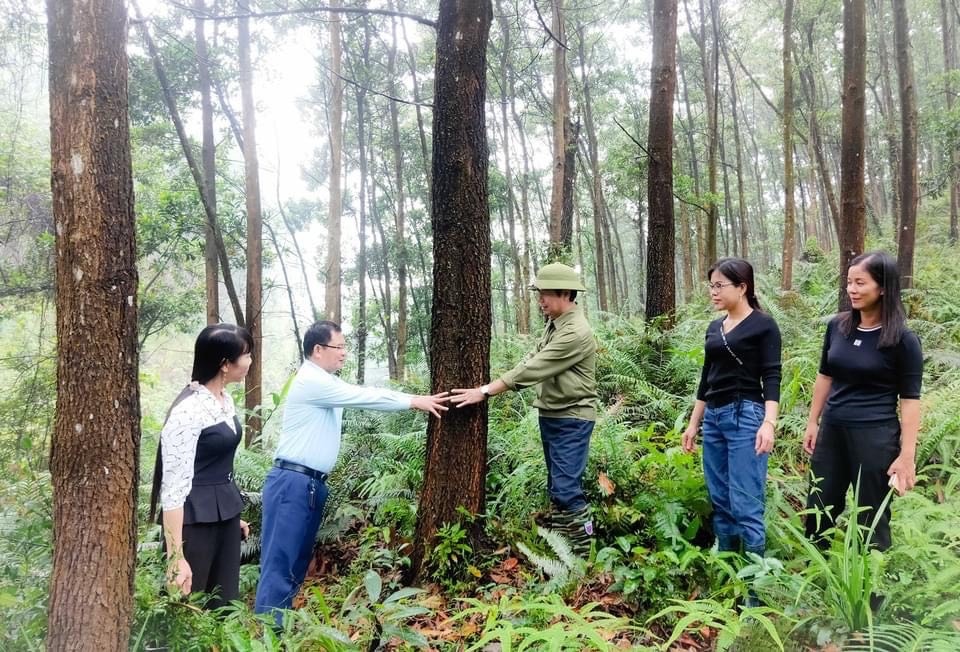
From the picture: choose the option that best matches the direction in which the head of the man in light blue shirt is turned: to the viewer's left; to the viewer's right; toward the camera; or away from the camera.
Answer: to the viewer's right

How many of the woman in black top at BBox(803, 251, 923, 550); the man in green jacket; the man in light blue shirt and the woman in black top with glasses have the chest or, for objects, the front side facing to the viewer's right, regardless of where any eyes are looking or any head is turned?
1

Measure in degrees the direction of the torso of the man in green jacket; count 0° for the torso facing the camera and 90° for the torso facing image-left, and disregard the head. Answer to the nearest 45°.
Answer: approximately 90°

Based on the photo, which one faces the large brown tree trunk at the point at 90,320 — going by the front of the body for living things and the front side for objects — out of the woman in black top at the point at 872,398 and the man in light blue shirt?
the woman in black top

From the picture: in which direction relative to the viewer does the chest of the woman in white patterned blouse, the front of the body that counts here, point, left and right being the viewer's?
facing the viewer and to the right of the viewer

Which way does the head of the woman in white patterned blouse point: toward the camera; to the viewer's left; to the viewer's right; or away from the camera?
to the viewer's right

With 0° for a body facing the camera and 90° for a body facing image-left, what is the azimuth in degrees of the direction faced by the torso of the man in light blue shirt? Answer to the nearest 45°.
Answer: approximately 270°

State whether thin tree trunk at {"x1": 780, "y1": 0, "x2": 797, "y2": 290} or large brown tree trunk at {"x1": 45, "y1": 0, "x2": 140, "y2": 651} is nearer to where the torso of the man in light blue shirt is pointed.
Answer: the thin tree trunk

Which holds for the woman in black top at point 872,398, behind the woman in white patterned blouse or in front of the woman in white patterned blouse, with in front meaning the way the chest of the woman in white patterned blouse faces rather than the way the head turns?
in front

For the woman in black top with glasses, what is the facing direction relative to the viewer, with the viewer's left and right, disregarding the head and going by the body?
facing the viewer and to the left of the viewer
